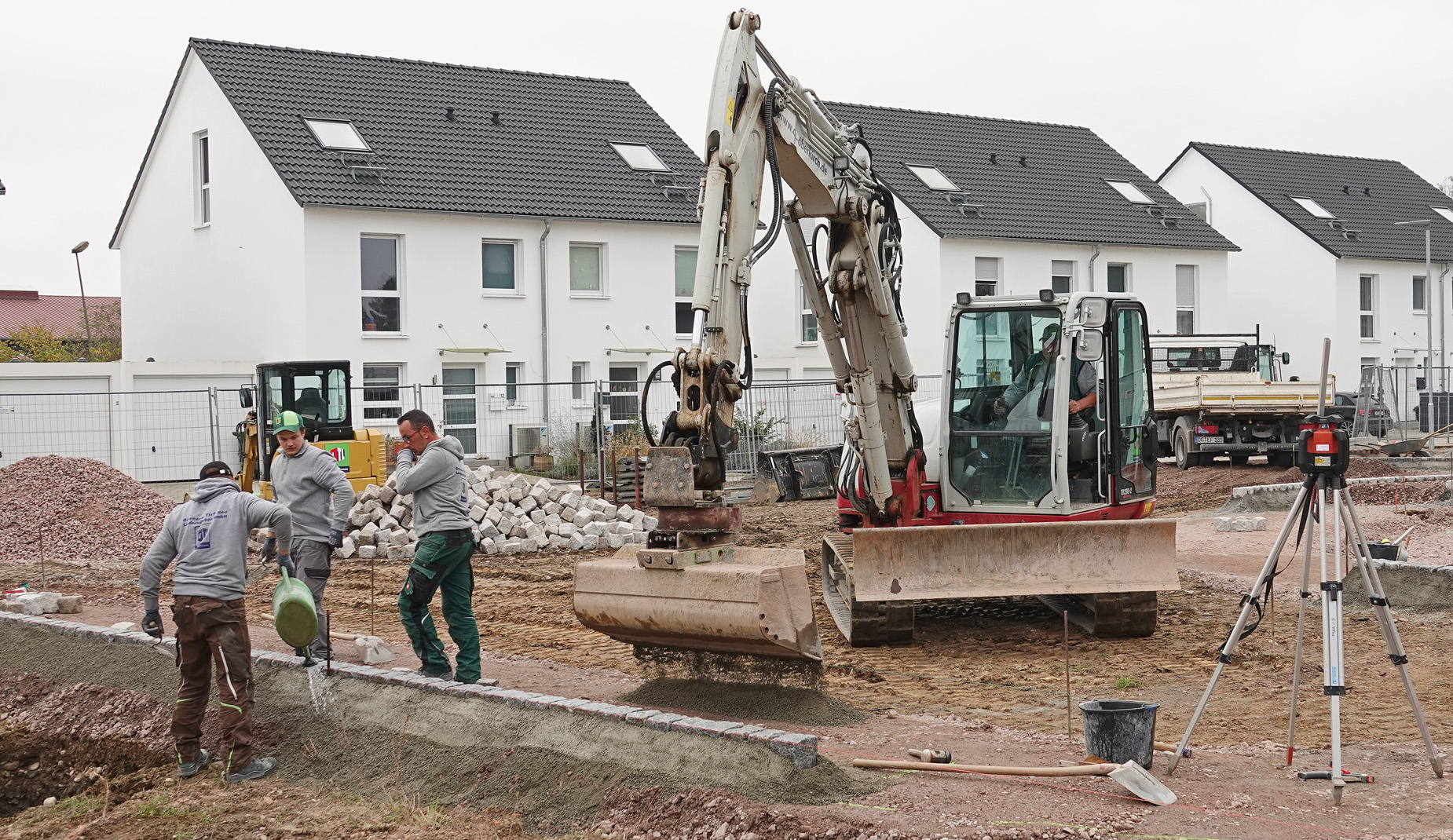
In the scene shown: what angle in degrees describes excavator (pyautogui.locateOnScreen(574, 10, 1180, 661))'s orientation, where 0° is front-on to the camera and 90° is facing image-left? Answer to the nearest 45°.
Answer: approximately 45°

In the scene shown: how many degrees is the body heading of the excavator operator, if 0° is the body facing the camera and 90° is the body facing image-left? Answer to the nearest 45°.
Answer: approximately 45°

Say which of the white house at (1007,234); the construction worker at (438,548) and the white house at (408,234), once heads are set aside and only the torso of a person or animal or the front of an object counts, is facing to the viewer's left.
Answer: the construction worker

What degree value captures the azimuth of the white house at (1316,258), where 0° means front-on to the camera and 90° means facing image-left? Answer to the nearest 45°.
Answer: approximately 315°

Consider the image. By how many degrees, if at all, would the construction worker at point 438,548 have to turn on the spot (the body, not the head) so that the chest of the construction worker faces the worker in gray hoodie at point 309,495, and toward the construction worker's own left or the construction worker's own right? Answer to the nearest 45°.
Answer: approximately 45° to the construction worker's own right

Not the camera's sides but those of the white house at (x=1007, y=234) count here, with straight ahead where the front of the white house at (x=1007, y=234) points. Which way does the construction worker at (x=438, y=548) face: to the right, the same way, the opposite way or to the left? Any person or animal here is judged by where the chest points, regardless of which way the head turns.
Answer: to the right

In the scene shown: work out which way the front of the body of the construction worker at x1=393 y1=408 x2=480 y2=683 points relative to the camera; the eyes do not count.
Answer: to the viewer's left

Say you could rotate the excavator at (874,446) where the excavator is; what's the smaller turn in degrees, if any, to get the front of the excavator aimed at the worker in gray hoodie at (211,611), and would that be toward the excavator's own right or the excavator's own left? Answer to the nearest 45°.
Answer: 0° — it already faces them

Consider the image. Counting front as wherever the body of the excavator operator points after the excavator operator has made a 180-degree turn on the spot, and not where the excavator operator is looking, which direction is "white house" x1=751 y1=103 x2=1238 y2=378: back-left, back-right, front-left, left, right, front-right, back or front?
front-left

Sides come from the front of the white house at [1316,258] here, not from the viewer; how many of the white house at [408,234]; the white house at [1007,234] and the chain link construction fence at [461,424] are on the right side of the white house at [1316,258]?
3

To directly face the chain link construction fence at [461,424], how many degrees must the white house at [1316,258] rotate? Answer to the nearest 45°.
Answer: approximately 90° to its right

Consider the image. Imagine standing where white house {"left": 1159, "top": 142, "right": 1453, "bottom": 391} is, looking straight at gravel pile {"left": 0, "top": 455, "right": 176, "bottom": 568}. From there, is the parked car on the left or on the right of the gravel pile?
left

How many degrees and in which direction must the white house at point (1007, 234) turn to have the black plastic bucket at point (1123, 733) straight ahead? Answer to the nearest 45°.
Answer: approximately 45° to its right
